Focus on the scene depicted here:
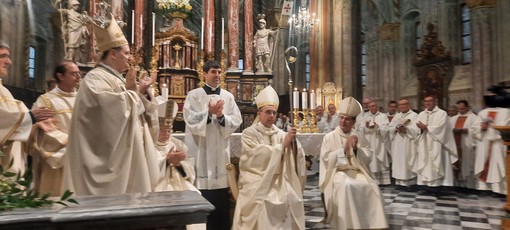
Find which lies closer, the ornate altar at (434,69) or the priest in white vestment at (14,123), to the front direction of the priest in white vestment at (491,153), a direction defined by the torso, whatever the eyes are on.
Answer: the priest in white vestment

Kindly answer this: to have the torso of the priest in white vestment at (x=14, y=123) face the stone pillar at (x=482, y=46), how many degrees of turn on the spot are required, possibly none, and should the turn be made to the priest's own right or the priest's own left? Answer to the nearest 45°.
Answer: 0° — they already face it

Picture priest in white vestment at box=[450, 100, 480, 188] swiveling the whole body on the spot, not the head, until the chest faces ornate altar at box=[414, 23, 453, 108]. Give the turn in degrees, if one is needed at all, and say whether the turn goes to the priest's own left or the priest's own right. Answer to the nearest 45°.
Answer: approximately 135° to the priest's own right

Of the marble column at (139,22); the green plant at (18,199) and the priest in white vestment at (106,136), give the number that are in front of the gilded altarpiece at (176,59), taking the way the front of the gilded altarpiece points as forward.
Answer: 2

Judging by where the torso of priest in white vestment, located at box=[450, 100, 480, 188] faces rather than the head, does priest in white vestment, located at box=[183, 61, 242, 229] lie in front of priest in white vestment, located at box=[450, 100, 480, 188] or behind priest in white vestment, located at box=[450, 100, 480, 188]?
in front

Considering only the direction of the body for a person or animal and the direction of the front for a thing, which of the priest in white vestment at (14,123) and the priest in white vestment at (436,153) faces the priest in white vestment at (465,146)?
the priest in white vestment at (14,123)

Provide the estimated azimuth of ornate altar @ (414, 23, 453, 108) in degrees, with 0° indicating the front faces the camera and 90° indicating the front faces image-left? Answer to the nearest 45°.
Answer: approximately 45°

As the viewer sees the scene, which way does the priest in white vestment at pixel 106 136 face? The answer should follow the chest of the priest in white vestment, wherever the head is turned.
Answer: to the viewer's right

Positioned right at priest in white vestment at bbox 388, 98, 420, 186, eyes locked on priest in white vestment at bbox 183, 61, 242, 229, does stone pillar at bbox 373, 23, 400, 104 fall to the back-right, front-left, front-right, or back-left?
back-right

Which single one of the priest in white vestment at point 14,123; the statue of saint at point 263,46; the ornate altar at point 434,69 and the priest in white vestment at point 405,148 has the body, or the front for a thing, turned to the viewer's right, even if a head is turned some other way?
the priest in white vestment at point 14,123

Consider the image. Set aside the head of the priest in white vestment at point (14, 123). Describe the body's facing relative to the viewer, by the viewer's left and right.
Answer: facing to the right of the viewer
